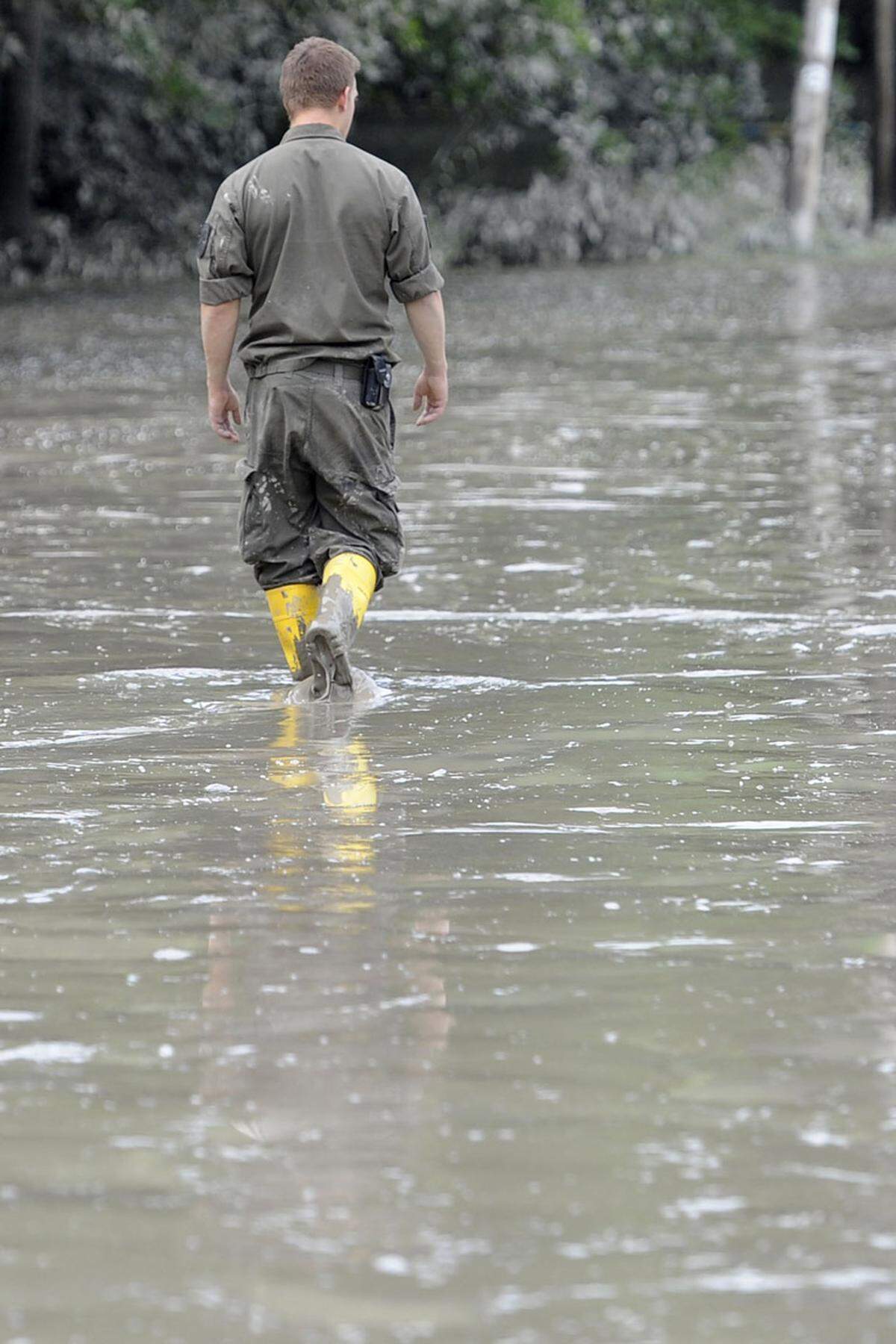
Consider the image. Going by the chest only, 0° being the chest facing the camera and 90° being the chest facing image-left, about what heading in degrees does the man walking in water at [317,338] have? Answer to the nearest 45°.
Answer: approximately 180°

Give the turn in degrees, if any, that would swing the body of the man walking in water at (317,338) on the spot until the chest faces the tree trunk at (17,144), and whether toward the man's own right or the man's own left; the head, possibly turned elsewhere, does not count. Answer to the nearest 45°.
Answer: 0° — they already face it

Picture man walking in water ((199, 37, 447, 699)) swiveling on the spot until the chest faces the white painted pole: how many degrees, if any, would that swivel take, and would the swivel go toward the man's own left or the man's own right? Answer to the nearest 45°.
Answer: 0° — they already face it
